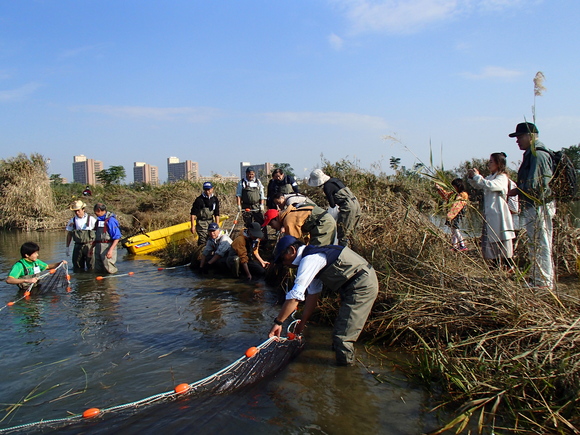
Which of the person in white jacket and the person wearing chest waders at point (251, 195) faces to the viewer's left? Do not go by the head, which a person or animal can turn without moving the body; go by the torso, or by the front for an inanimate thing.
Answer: the person in white jacket

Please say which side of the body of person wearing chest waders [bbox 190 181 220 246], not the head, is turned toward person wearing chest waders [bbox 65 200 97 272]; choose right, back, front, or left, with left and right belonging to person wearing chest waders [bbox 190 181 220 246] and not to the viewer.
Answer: right

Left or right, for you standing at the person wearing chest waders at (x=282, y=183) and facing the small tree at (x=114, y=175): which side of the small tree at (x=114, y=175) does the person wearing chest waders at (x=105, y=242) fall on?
left

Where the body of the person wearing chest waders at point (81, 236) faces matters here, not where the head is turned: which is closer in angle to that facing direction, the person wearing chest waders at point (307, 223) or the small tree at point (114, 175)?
the person wearing chest waders

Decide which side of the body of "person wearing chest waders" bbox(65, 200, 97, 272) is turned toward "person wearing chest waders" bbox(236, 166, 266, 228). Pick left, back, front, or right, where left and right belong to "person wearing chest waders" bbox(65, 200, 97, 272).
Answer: left

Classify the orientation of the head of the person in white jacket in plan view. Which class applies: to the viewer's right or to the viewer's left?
to the viewer's left

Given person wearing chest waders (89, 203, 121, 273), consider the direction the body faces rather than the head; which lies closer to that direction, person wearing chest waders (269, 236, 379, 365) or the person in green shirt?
the person in green shirt

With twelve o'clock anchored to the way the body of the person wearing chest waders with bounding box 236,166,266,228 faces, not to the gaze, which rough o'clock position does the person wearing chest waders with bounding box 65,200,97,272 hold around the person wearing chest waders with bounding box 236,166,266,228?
the person wearing chest waders with bounding box 65,200,97,272 is roughly at 3 o'clock from the person wearing chest waders with bounding box 236,166,266,228.

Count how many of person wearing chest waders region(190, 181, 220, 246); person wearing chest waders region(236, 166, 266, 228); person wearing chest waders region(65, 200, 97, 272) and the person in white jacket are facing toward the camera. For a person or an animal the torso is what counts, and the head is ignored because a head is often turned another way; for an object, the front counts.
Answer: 3

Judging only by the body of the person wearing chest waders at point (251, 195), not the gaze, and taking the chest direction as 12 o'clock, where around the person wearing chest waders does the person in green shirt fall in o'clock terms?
The person in green shirt is roughly at 2 o'clock from the person wearing chest waders.

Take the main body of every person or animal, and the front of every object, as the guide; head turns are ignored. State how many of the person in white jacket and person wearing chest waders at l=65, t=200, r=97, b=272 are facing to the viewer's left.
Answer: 1
